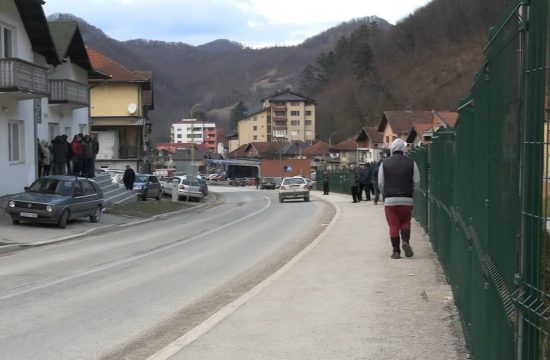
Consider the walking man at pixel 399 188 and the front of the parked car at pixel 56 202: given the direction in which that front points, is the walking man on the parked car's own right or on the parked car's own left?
on the parked car's own left

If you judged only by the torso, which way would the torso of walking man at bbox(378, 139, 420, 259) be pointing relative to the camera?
away from the camera

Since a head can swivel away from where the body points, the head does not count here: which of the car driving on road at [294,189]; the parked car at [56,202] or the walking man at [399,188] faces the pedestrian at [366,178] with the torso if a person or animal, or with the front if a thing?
the walking man

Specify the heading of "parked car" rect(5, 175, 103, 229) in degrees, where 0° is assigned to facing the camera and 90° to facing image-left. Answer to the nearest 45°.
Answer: approximately 45°

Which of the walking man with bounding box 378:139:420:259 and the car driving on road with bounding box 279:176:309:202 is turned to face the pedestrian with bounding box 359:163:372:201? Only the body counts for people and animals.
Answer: the walking man

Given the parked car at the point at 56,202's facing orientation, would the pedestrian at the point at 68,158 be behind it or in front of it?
behind
